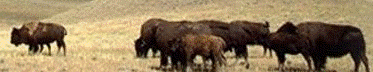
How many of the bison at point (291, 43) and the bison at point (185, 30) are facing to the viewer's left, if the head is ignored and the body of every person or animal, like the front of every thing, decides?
2

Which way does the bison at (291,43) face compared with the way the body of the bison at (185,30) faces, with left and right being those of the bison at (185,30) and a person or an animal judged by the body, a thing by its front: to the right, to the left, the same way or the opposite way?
the same way

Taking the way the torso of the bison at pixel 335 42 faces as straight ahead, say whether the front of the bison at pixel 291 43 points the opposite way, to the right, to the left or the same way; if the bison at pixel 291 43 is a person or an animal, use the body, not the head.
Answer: the same way

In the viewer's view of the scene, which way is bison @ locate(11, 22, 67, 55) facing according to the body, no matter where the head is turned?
to the viewer's left

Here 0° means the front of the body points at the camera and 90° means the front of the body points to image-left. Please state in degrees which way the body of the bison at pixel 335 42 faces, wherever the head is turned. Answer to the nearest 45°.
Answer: approximately 90°

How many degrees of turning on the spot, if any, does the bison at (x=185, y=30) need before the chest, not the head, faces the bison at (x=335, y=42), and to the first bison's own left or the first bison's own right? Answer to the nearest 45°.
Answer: approximately 180°

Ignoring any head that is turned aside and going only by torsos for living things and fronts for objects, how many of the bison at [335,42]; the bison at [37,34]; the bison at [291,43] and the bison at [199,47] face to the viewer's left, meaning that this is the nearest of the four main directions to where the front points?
4

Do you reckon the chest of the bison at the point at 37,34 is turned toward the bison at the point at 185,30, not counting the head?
no

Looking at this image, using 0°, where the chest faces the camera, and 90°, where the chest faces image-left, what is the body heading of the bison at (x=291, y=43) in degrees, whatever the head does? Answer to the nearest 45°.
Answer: approximately 90°

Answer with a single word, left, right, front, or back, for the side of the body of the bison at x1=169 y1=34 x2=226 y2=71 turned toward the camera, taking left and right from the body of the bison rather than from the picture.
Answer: left

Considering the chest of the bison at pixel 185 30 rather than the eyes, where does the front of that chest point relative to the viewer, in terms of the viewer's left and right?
facing to the left of the viewer

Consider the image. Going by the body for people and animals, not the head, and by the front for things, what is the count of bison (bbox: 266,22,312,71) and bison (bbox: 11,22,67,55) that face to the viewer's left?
2
